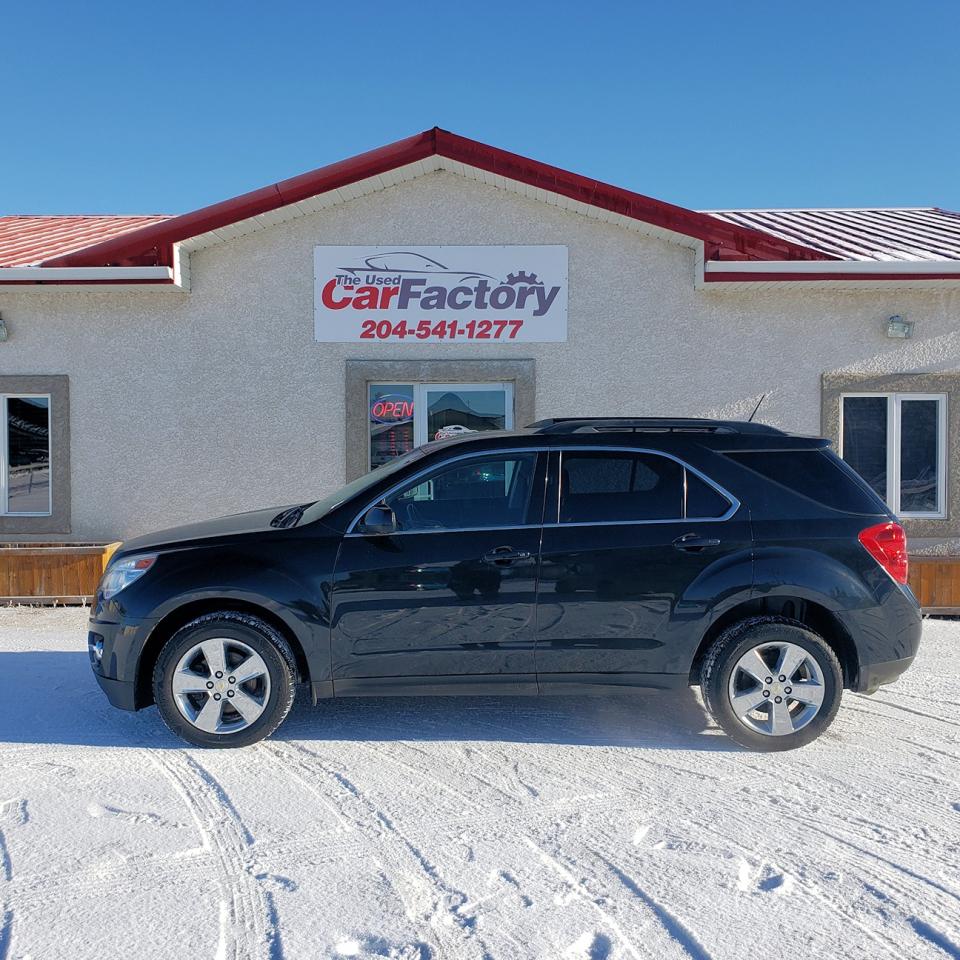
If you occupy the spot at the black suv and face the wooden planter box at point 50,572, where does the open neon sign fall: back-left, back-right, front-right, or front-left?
front-right

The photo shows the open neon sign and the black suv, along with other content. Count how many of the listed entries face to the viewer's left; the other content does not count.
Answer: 1

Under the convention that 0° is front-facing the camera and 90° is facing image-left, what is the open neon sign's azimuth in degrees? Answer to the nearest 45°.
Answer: approximately 0°

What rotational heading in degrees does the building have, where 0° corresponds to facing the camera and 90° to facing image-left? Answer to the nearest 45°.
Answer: approximately 0°

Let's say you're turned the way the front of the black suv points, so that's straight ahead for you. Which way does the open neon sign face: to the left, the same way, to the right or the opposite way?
to the left

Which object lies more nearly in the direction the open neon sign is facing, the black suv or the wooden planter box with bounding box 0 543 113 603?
the black suv

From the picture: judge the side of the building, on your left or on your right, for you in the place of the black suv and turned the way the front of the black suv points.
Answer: on your right

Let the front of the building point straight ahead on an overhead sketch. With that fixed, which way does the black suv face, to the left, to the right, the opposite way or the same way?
to the right

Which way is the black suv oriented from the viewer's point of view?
to the viewer's left

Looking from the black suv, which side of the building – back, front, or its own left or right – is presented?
front

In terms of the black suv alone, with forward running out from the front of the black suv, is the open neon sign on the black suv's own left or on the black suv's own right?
on the black suv's own right

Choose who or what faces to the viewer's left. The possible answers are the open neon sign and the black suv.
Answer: the black suv

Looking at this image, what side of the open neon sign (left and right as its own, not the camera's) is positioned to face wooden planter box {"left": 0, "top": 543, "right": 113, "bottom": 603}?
right
